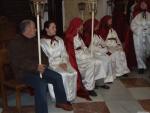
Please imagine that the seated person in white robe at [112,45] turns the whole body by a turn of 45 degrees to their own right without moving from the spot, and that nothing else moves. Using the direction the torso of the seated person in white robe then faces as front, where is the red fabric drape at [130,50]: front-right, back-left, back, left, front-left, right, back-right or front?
back-left

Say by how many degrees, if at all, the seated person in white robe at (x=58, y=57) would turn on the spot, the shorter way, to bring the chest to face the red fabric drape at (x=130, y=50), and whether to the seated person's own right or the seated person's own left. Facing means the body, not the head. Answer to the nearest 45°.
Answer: approximately 90° to the seated person's own left

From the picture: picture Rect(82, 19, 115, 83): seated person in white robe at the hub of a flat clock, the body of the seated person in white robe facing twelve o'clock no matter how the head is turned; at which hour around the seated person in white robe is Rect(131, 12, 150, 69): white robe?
The white robe is roughly at 9 o'clock from the seated person in white robe.

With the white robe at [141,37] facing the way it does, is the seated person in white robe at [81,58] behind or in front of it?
in front

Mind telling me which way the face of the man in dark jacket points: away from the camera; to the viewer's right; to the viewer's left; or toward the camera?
to the viewer's right

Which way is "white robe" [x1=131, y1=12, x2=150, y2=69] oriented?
toward the camera

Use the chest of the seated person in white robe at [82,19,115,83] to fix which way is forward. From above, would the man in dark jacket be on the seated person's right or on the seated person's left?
on the seated person's right

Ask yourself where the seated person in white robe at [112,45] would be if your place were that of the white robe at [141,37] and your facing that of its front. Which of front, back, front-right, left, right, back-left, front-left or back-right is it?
front-right

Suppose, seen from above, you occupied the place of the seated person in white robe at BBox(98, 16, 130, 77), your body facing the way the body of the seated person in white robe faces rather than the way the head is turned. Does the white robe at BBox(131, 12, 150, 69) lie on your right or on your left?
on your left

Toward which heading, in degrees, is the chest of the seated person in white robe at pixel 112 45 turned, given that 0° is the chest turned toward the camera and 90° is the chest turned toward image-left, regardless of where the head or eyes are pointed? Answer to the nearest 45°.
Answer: approximately 315°

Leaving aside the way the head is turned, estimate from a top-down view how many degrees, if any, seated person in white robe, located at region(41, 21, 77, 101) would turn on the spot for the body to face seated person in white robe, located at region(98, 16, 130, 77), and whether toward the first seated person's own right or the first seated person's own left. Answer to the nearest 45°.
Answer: approximately 90° to the first seated person's own left

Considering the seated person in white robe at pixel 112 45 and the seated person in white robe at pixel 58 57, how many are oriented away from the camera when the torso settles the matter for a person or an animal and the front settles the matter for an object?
0

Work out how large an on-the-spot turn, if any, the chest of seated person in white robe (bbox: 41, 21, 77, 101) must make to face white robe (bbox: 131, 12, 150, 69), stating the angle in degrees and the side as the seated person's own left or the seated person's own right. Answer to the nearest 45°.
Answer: approximately 90° to the seated person's own left

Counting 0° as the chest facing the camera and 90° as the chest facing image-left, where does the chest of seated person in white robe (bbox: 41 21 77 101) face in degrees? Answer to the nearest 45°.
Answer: approximately 315°
